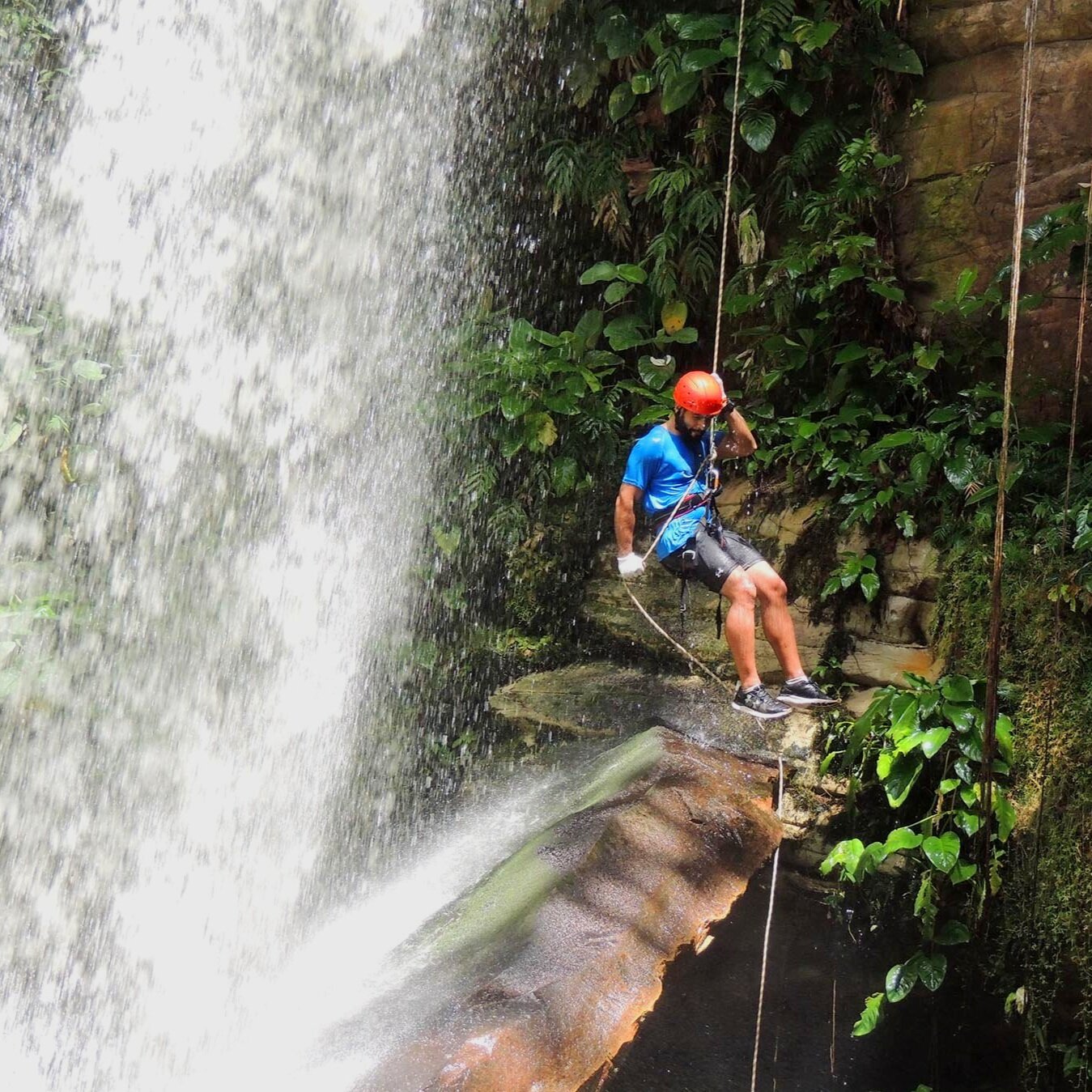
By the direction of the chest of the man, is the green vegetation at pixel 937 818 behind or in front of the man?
in front

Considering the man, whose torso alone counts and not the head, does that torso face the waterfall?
no

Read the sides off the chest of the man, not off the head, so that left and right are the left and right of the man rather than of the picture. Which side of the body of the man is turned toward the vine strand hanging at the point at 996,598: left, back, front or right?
front

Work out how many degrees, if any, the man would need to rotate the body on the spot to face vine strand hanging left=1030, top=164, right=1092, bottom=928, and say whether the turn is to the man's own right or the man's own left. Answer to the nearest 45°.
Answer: approximately 45° to the man's own left

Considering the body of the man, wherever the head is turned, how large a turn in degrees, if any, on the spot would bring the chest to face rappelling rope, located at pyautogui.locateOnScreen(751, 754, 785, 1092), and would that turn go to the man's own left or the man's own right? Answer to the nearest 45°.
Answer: approximately 45° to the man's own right
